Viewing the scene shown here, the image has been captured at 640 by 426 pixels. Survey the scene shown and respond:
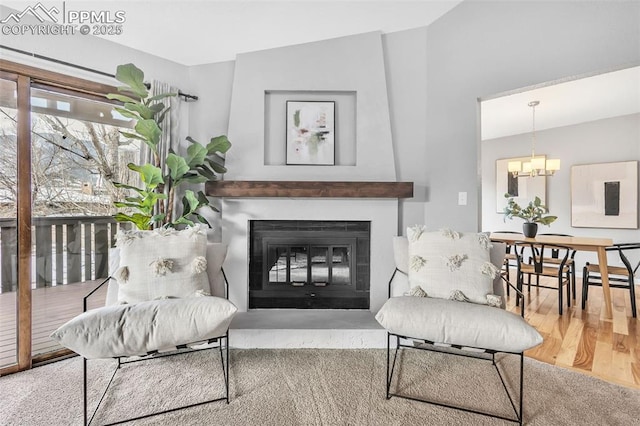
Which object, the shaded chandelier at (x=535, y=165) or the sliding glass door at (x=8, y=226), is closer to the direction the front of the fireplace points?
the sliding glass door

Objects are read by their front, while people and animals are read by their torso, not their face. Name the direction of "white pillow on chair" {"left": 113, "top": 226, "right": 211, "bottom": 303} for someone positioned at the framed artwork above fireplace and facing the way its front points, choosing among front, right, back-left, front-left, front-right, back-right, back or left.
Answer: front-right

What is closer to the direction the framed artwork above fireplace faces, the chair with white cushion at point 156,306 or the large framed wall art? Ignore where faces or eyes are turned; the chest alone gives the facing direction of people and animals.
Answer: the chair with white cushion

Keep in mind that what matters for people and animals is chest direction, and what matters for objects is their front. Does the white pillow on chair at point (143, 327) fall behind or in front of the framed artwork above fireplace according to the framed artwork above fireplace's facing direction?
in front

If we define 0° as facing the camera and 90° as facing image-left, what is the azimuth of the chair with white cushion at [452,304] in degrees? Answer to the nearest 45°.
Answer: approximately 0°

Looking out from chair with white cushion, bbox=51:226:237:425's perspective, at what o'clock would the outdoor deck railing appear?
The outdoor deck railing is roughly at 5 o'clock from the chair with white cushion.

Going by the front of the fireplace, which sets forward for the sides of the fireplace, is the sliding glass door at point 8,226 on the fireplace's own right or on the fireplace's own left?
on the fireplace's own right

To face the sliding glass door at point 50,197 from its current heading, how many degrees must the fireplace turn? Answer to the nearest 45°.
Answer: approximately 90° to its right

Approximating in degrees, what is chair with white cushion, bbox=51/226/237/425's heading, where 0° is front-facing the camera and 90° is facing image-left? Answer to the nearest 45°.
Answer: approximately 0°
